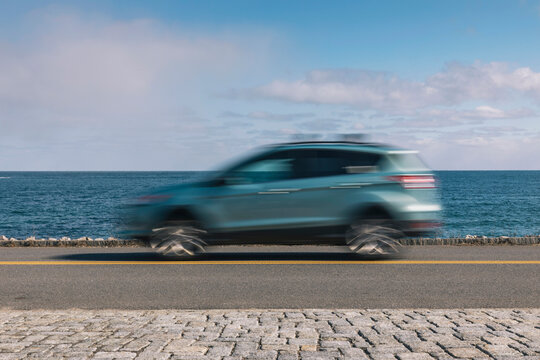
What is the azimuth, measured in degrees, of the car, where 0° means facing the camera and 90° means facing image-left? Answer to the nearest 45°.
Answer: approximately 90°

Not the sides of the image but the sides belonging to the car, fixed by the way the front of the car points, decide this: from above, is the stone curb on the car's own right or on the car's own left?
on the car's own right
